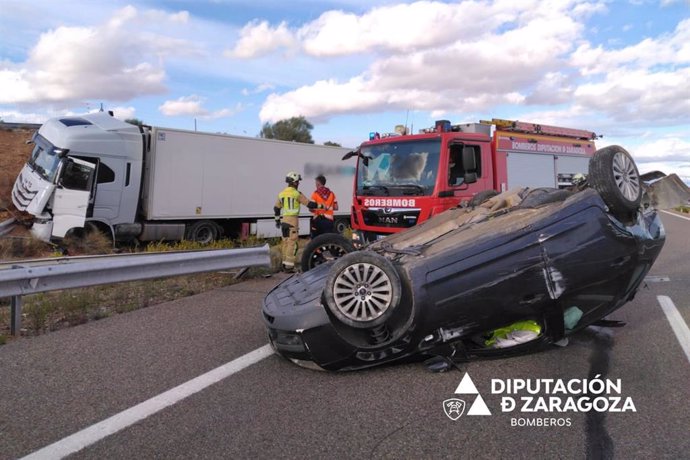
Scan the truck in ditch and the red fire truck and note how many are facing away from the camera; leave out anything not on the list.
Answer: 0

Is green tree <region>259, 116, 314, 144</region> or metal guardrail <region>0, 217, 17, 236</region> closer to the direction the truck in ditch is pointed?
the metal guardrail

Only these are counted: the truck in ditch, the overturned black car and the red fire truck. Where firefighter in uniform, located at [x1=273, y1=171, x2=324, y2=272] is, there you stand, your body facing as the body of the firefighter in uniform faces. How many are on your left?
1

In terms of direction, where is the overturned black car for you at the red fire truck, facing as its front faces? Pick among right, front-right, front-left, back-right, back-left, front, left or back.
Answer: front-left

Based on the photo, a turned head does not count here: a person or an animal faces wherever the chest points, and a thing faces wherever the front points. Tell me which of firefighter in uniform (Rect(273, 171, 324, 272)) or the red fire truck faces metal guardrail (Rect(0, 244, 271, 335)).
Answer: the red fire truck

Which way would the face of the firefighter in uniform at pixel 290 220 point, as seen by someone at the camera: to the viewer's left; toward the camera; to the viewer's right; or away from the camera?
to the viewer's right

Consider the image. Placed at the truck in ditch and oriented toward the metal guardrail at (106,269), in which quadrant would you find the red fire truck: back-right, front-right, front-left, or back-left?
front-left

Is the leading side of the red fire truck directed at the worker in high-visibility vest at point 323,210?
no

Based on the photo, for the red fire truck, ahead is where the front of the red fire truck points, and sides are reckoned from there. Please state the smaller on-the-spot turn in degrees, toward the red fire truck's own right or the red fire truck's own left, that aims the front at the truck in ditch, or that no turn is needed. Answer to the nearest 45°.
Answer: approximately 90° to the red fire truck's own right

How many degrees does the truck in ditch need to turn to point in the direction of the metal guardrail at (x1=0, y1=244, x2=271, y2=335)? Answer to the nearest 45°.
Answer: approximately 45° to its left

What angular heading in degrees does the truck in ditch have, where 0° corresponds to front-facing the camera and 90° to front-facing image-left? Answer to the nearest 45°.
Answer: approximately 45°

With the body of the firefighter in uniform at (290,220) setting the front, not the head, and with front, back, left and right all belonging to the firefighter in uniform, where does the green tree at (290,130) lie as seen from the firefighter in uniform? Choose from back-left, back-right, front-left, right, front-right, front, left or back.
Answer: front-left

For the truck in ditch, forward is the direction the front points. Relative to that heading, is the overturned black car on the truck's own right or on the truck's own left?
on the truck's own left

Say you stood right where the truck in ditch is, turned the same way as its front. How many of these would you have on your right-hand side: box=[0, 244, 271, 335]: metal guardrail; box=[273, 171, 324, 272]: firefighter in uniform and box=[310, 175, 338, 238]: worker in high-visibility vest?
0
